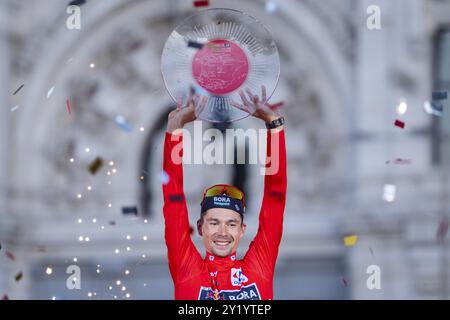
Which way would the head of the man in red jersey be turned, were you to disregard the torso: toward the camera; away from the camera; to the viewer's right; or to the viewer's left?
toward the camera

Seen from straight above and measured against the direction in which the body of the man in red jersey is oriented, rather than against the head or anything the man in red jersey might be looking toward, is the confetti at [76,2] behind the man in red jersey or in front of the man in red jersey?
behind

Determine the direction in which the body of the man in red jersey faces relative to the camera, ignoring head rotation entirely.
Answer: toward the camera
